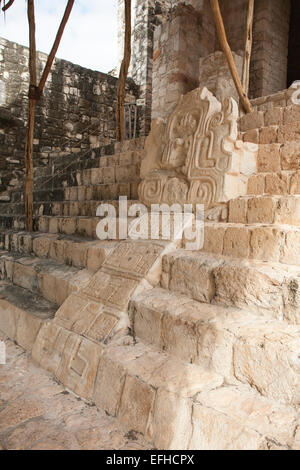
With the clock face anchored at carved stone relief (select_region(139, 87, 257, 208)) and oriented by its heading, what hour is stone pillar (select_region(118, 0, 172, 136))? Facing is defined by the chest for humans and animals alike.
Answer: The stone pillar is roughly at 4 o'clock from the carved stone relief.

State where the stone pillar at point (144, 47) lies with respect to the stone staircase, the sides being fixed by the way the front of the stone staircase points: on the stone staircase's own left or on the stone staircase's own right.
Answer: on the stone staircase's own right

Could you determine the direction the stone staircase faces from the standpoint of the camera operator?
facing the viewer and to the left of the viewer

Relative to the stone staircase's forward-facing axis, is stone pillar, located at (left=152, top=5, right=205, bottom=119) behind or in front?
behind

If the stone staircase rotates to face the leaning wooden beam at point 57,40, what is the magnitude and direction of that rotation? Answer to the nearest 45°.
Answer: approximately 90° to its right

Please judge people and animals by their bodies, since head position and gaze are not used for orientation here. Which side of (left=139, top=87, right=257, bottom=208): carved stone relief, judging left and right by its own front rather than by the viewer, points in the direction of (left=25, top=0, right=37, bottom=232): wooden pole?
right

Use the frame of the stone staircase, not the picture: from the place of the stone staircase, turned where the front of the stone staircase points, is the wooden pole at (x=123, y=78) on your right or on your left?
on your right

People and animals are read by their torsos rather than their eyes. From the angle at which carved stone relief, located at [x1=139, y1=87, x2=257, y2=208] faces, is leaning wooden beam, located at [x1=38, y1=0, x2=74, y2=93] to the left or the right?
on its right

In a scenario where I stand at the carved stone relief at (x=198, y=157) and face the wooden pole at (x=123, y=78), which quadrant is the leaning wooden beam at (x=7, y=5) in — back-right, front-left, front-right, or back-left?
front-left
